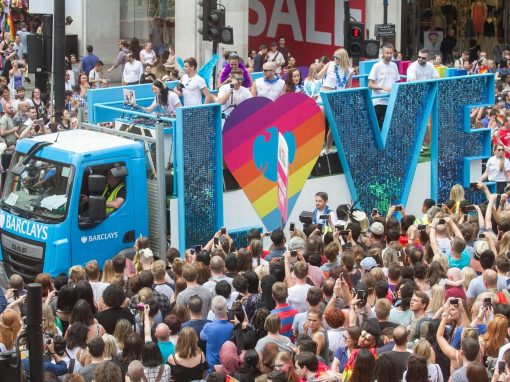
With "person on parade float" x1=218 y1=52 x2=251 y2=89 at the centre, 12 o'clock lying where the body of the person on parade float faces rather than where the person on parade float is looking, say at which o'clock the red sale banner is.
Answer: The red sale banner is roughly at 6 o'clock from the person on parade float.

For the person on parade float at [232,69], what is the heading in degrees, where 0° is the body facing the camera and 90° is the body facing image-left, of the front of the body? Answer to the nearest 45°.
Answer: approximately 0°

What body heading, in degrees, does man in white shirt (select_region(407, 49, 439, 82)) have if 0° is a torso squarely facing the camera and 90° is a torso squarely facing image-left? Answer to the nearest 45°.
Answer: approximately 0°

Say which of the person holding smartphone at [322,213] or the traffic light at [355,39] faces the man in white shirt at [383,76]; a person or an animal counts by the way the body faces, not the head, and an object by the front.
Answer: the traffic light

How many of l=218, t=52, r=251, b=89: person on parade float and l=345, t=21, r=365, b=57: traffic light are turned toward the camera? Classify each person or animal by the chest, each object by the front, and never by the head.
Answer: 2

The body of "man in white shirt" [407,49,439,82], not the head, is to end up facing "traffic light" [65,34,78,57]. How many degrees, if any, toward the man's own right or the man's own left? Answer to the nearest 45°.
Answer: approximately 135° to the man's own right

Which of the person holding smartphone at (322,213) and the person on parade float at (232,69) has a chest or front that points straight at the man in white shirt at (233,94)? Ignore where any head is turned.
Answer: the person on parade float

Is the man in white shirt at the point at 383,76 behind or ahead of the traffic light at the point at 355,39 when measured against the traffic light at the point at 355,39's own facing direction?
ahead

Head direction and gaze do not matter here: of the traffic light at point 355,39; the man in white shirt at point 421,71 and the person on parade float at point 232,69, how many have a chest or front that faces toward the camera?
3

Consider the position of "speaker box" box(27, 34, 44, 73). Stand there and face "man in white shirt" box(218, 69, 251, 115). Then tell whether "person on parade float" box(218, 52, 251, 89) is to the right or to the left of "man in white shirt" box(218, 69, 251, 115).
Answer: left

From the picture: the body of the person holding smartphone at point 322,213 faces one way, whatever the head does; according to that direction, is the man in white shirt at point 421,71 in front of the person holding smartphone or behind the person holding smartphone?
behind

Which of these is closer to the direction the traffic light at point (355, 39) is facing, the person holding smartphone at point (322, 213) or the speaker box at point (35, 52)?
the person holding smartphone

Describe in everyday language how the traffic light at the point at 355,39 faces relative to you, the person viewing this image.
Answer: facing the viewer
